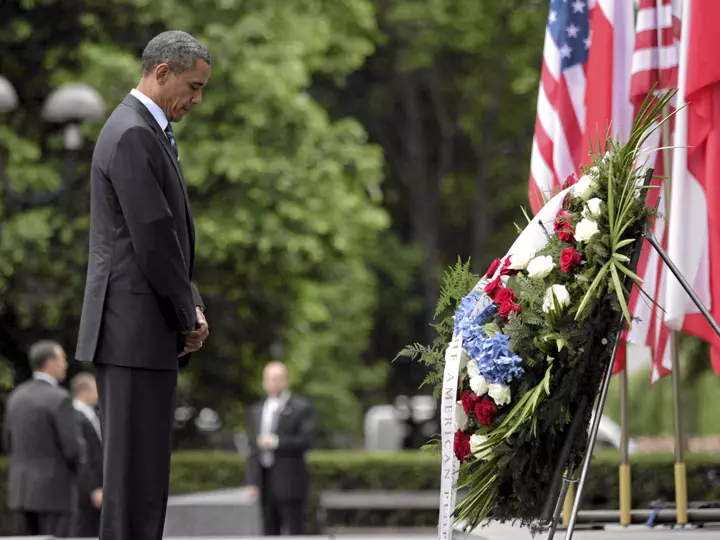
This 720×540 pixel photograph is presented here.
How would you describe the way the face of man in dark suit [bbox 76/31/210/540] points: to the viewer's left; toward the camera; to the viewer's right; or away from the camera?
to the viewer's right

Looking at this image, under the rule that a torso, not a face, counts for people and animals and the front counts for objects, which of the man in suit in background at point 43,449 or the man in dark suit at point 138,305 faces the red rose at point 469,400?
the man in dark suit

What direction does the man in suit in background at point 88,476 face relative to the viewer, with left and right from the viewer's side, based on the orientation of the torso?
facing to the right of the viewer

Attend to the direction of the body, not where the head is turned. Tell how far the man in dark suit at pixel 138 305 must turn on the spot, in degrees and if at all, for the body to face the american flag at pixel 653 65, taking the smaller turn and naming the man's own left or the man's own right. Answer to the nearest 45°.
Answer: approximately 45° to the man's own left

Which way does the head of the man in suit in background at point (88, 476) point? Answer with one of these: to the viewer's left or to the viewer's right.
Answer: to the viewer's right

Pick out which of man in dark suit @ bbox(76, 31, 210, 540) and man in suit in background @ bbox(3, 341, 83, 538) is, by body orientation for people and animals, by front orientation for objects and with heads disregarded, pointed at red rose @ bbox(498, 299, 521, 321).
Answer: the man in dark suit

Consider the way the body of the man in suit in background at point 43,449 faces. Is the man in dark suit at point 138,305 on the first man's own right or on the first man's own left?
on the first man's own right

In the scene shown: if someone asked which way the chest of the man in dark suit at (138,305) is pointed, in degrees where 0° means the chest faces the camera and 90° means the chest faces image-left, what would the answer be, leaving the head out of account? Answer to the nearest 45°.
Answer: approximately 270°

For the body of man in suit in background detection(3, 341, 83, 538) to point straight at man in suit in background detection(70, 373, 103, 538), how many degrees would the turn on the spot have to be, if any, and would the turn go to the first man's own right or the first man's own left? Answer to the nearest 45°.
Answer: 0° — they already face them

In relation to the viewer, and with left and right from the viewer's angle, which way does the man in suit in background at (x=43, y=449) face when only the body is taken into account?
facing away from the viewer and to the right of the viewer

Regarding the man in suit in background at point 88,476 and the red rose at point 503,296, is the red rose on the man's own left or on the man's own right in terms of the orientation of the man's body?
on the man's own right
